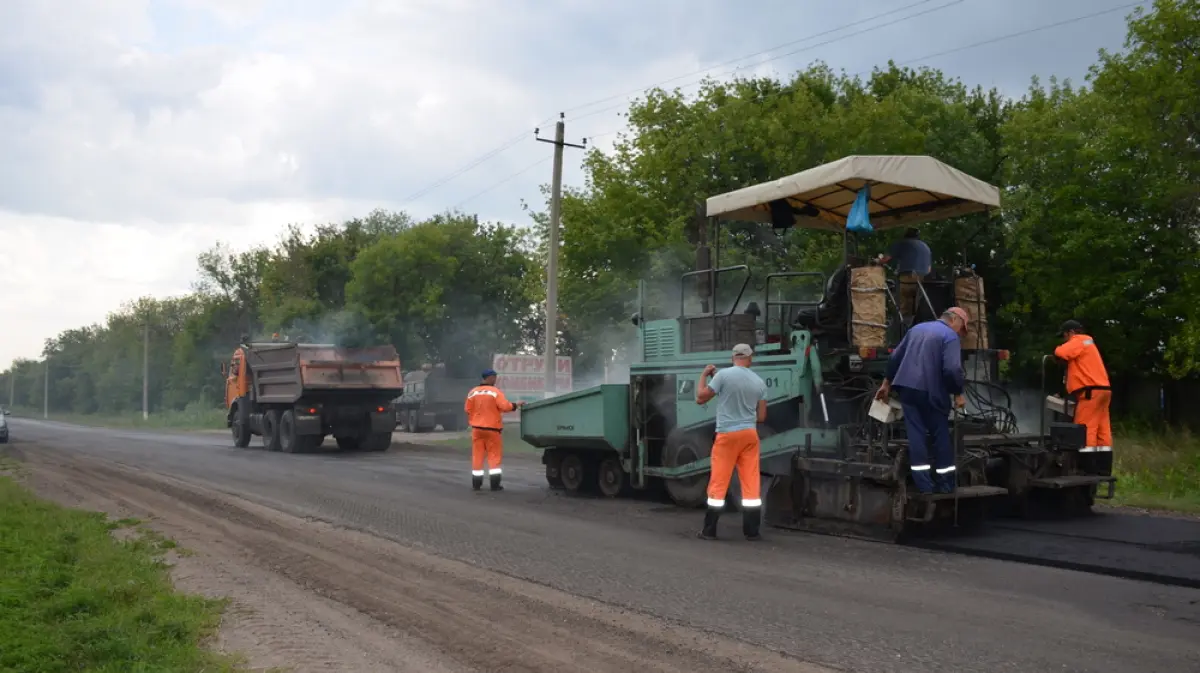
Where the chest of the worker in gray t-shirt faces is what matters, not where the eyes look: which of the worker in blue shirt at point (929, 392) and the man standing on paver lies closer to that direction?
the man standing on paver

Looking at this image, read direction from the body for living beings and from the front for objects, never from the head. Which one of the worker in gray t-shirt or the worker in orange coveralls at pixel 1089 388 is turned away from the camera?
the worker in gray t-shirt

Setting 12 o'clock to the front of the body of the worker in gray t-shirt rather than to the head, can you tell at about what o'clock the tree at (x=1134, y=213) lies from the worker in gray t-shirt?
The tree is roughly at 1 o'clock from the worker in gray t-shirt.

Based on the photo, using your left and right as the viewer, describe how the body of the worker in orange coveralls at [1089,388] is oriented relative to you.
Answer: facing to the left of the viewer

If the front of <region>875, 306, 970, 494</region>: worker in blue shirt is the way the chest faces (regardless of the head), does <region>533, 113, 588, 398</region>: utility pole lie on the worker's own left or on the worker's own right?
on the worker's own left

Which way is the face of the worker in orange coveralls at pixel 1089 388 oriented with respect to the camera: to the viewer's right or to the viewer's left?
to the viewer's left

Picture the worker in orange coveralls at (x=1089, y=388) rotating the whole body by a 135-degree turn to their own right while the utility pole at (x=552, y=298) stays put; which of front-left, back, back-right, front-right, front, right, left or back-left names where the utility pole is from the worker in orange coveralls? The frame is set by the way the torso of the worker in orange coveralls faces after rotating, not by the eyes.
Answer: left

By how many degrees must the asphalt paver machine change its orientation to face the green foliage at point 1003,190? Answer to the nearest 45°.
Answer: approximately 45° to its right

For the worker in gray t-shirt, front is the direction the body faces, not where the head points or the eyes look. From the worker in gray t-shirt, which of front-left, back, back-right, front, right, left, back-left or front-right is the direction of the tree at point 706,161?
front

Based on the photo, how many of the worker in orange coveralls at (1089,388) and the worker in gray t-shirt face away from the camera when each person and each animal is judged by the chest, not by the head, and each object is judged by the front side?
1

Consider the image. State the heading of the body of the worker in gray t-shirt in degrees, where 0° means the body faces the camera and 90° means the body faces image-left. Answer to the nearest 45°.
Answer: approximately 180°

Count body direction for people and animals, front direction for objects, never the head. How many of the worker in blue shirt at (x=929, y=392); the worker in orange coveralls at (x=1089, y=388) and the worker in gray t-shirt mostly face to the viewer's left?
1

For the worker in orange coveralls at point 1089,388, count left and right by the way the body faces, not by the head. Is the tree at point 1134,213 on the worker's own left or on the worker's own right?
on the worker's own right

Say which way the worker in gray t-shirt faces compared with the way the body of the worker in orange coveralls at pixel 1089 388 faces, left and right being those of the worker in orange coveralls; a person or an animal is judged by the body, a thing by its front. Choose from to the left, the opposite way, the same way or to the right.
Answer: to the right

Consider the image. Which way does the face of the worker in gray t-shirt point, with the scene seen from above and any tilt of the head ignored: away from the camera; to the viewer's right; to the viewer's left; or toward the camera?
away from the camera

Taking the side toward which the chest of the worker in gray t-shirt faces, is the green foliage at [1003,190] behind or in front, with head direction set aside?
in front
